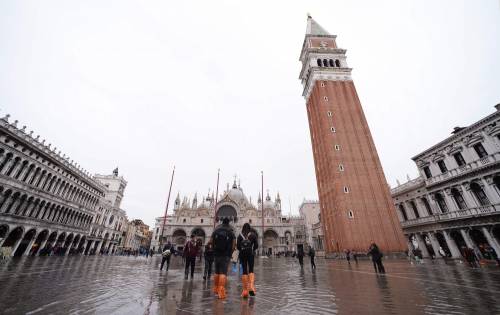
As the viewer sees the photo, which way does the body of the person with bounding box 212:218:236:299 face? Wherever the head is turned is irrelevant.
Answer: away from the camera

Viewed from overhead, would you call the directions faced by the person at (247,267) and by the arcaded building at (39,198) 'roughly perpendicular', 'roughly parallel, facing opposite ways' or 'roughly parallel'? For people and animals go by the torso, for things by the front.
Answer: roughly perpendicular

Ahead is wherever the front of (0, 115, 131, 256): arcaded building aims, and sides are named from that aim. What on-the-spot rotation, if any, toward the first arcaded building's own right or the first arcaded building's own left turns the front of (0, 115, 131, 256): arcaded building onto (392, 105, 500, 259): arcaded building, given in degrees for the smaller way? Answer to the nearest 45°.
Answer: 0° — it already faces it

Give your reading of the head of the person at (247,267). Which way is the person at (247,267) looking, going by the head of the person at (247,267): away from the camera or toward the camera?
away from the camera

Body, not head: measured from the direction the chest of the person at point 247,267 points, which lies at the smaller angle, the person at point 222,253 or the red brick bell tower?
the red brick bell tower

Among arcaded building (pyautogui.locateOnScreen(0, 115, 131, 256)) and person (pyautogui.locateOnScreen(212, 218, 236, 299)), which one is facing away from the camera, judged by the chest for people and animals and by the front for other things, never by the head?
the person

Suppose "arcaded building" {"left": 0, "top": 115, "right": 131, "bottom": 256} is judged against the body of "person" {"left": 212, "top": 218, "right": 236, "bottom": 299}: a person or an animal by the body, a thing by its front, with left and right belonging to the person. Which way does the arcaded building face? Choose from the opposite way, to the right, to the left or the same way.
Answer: to the right

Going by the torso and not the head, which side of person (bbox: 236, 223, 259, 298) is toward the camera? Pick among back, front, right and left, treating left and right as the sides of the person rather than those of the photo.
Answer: back

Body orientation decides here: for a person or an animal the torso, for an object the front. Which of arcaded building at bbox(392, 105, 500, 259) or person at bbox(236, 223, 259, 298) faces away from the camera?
the person

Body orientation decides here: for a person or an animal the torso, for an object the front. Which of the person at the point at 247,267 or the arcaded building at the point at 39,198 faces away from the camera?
the person

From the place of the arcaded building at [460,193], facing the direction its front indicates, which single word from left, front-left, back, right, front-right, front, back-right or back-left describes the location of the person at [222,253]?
front-left

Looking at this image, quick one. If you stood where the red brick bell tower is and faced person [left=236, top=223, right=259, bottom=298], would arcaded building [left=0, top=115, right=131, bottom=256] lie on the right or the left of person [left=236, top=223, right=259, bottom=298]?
right
